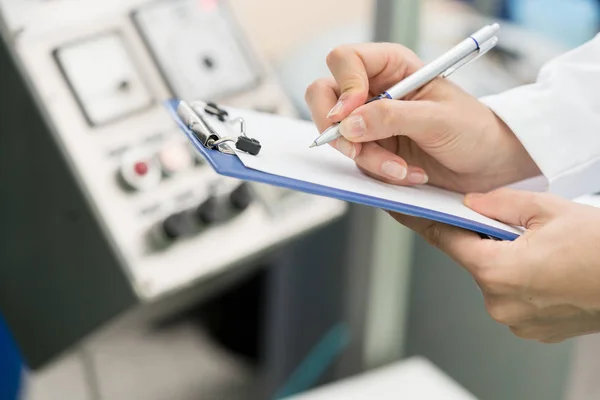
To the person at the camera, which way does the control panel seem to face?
facing the viewer and to the right of the viewer
